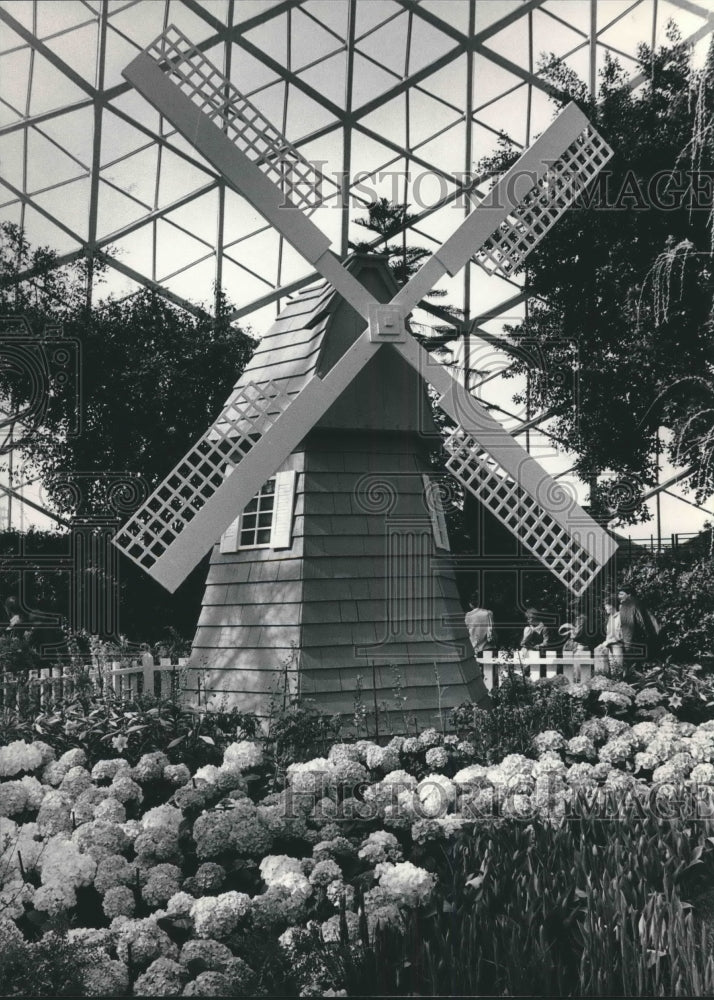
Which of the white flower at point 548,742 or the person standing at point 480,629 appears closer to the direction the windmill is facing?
the white flower

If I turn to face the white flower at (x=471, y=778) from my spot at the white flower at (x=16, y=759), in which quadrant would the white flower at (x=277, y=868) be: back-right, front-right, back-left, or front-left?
front-right

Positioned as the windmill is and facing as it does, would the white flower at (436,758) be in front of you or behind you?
in front

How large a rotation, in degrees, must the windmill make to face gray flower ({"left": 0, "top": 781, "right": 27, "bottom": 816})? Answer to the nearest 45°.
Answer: approximately 45° to its right

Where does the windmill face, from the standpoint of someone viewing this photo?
facing the viewer and to the right of the viewer

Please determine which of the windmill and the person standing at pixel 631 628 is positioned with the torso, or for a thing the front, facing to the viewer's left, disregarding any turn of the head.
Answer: the person standing

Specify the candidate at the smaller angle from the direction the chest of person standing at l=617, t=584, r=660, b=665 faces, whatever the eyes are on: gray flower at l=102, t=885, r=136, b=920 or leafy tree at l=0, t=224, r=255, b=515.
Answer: the leafy tree

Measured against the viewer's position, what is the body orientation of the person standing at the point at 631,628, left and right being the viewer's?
facing to the left of the viewer

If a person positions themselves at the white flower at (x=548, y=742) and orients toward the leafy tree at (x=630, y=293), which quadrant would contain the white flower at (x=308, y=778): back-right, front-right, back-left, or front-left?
back-left

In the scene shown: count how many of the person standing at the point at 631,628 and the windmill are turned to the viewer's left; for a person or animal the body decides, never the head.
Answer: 1

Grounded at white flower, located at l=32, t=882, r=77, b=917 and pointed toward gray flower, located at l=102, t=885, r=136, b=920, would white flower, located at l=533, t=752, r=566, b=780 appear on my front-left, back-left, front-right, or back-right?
front-left

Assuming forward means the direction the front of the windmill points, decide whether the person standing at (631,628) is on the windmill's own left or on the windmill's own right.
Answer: on the windmill's own left

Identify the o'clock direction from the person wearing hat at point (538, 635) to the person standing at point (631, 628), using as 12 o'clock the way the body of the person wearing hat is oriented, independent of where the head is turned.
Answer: The person standing is roughly at 10 o'clock from the person wearing hat.

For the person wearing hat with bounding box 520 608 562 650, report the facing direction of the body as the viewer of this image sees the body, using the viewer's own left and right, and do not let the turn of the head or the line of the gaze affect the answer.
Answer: facing the viewer and to the left of the viewer

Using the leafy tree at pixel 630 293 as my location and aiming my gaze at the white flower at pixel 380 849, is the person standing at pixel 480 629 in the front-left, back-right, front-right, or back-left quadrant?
front-right

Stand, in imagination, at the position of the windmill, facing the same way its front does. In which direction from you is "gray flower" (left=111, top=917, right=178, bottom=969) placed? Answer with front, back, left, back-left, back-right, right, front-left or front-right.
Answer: front-right
